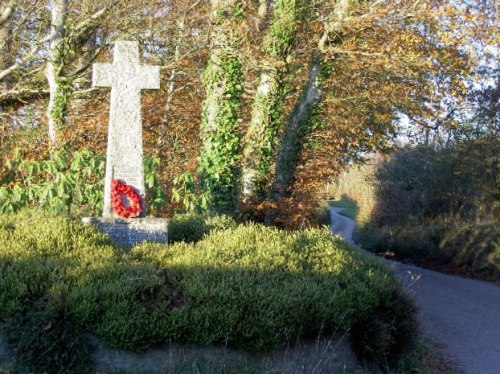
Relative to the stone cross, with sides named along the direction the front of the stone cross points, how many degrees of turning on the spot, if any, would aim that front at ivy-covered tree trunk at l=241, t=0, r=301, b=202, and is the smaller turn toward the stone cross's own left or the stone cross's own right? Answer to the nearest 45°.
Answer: approximately 135° to the stone cross's own left

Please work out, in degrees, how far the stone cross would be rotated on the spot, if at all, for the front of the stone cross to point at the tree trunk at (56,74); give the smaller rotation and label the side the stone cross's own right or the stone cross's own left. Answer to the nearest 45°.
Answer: approximately 180°

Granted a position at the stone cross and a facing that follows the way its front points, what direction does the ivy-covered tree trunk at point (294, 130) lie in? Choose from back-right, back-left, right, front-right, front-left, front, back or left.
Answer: back-left

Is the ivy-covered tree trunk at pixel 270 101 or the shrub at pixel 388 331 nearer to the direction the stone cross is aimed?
the shrub

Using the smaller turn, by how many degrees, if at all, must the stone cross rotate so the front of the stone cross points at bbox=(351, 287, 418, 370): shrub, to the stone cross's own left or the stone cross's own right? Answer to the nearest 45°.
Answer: approximately 45° to the stone cross's own left

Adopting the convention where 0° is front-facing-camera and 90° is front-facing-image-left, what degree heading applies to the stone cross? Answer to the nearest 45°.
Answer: approximately 0°

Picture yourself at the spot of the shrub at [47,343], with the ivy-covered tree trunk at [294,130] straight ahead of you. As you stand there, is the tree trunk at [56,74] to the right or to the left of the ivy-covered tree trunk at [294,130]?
left
